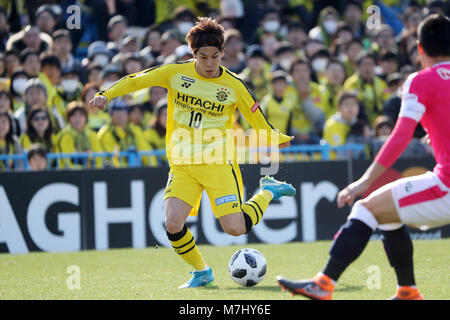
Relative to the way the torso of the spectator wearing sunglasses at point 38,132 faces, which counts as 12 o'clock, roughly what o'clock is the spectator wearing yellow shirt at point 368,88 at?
the spectator wearing yellow shirt at point 368,88 is roughly at 9 o'clock from the spectator wearing sunglasses at point 38,132.

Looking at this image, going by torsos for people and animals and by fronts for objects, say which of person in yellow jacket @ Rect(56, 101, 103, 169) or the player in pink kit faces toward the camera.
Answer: the person in yellow jacket

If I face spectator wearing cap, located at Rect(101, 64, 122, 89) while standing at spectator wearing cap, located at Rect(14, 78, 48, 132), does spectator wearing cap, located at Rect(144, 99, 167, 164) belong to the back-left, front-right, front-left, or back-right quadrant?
front-right

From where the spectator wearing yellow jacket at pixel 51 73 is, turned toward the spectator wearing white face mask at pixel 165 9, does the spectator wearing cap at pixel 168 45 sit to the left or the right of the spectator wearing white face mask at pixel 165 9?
right

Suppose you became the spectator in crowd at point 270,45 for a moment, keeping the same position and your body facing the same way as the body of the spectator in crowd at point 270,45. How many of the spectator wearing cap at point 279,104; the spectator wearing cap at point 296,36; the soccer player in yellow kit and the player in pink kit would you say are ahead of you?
3

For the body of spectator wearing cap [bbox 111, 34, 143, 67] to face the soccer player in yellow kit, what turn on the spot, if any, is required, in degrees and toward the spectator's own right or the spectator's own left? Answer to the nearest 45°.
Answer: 0° — they already face them

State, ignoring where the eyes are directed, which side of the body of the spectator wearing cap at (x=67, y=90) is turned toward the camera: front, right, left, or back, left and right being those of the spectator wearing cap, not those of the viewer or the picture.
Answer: front

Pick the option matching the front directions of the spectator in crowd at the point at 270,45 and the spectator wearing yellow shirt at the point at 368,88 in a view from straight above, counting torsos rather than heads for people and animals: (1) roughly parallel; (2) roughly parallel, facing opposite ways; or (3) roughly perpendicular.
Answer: roughly parallel

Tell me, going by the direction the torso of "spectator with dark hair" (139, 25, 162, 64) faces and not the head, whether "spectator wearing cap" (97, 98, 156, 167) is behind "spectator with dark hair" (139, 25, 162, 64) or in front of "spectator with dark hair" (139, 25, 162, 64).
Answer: in front

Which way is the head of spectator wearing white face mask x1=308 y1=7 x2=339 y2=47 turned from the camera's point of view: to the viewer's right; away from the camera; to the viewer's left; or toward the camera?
toward the camera

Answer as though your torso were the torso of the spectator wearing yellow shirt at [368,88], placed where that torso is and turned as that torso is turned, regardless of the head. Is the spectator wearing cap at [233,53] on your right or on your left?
on your right

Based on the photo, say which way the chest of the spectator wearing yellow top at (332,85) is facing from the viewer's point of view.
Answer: toward the camera

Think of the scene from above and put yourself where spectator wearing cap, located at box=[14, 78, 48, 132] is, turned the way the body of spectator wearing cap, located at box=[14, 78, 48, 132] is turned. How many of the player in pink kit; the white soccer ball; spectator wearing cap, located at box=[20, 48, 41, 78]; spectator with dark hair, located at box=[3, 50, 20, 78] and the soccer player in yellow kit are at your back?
2

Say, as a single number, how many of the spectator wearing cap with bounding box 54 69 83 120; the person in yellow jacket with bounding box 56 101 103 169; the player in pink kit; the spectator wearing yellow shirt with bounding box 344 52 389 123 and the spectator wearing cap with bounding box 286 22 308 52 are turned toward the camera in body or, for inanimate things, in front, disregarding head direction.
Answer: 4

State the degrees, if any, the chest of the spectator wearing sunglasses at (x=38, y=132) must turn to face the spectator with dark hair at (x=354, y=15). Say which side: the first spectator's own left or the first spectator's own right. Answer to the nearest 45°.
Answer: approximately 135° to the first spectator's own left

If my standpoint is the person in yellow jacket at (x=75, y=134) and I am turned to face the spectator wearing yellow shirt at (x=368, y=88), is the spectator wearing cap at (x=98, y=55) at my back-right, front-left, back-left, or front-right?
front-left

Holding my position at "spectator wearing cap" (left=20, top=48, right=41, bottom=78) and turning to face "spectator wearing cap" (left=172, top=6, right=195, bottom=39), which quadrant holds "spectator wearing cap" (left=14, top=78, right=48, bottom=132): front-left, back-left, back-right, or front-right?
back-right
